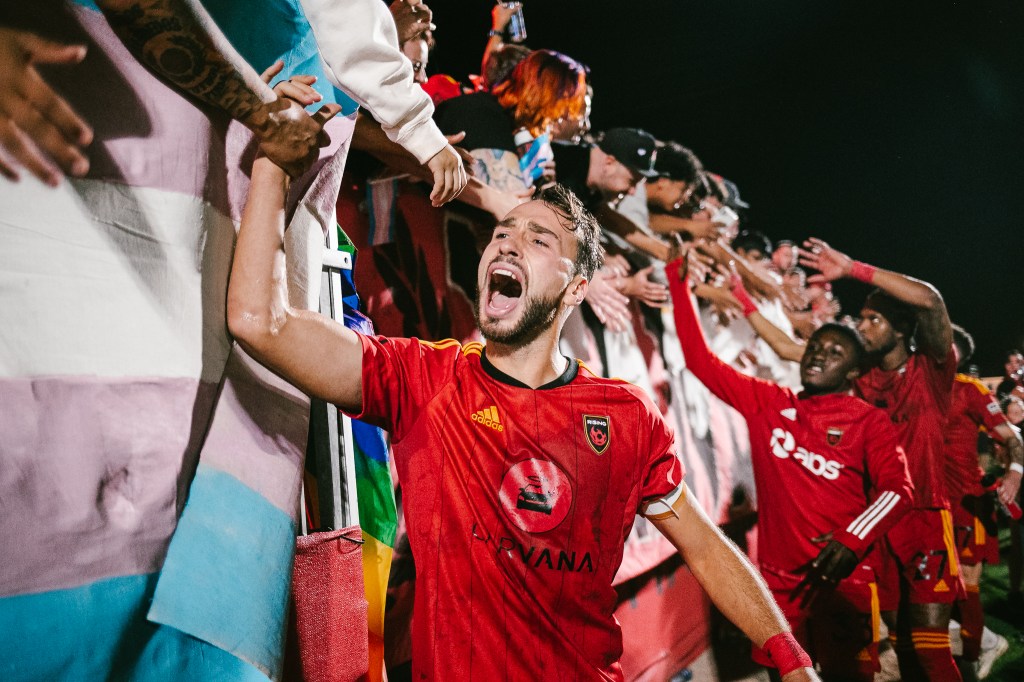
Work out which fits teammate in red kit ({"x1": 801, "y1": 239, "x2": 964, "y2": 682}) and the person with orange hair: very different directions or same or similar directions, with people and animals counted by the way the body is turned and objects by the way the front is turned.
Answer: very different directions

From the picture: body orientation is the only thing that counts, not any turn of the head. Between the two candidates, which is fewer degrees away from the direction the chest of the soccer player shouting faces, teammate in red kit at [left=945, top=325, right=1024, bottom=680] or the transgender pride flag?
the transgender pride flag

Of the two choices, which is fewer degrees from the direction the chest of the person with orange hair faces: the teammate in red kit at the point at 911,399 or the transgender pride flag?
the teammate in red kit

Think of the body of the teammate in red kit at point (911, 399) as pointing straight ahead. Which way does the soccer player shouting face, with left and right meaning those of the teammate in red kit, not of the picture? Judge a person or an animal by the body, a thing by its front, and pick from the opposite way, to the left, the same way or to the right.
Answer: to the left

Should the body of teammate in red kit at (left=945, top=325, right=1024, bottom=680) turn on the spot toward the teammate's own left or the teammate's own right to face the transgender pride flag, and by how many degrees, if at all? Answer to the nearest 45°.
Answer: approximately 45° to the teammate's own left

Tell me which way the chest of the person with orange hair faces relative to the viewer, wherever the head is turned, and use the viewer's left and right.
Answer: facing to the right of the viewer

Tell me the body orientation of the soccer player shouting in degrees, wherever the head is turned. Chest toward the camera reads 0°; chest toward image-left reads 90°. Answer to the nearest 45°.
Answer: approximately 0°

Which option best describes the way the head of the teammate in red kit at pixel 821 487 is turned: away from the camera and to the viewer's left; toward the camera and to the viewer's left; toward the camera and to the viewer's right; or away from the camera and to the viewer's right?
toward the camera and to the viewer's left

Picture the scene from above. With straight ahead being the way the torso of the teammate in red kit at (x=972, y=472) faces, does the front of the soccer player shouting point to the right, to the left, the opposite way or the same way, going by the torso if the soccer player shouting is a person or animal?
to the left

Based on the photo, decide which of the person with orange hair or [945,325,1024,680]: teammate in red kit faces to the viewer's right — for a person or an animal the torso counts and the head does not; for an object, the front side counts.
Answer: the person with orange hair

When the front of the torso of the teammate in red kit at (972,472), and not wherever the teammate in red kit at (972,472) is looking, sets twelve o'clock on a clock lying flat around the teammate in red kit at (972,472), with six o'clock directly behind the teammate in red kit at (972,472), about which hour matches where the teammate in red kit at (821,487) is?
the teammate in red kit at (821,487) is roughly at 11 o'clock from the teammate in red kit at (972,472).

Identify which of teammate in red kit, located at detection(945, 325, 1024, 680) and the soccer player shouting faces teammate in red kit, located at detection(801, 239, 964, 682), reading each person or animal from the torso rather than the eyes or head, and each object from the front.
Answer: teammate in red kit, located at detection(945, 325, 1024, 680)

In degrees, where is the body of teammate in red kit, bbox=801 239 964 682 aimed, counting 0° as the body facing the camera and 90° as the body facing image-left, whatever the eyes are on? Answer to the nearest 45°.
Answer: approximately 45°

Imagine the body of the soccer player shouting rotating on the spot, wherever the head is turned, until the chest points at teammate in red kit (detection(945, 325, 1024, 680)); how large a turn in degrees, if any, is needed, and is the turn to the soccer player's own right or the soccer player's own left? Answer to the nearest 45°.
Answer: approximately 135° to the soccer player's own left
